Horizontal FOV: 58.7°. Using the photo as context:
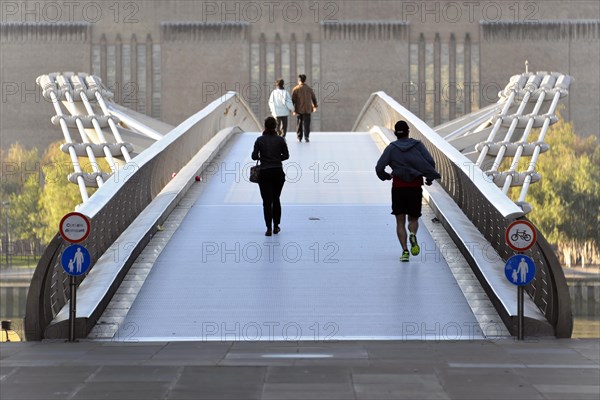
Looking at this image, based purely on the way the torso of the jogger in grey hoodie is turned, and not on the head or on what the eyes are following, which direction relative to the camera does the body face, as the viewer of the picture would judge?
away from the camera

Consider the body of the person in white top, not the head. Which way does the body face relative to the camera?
away from the camera

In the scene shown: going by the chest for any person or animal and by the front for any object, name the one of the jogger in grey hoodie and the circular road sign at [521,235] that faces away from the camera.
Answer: the jogger in grey hoodie

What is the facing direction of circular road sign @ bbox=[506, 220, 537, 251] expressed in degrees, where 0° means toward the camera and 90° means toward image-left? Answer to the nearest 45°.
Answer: approximately 0°
